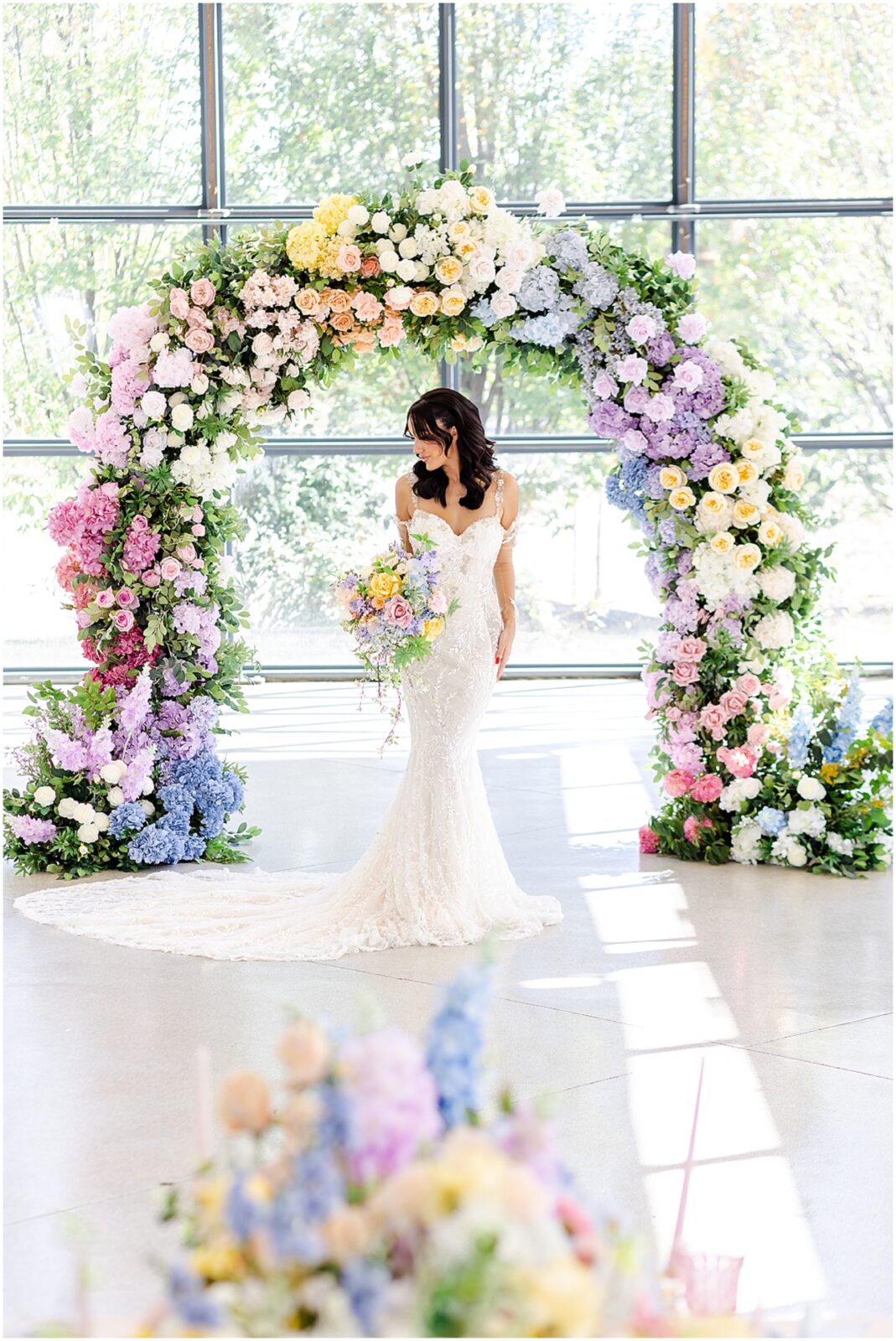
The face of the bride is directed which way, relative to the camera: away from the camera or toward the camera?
toward the camera

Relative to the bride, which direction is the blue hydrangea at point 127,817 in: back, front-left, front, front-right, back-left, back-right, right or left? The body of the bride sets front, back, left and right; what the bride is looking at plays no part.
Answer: back-right

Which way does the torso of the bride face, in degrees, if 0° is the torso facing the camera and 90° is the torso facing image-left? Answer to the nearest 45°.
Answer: approximately 0°

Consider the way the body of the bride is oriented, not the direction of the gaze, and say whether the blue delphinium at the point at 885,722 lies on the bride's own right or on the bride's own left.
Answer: on the bride's own left

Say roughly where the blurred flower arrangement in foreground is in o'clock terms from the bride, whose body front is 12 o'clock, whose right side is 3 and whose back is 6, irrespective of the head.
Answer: The blurred flower arrangement in foreground is roughly at 12 o'clock from the bride.

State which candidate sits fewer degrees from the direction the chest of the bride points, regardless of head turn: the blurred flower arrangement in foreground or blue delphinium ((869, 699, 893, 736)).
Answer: the blurred flower arrangement in foreground
